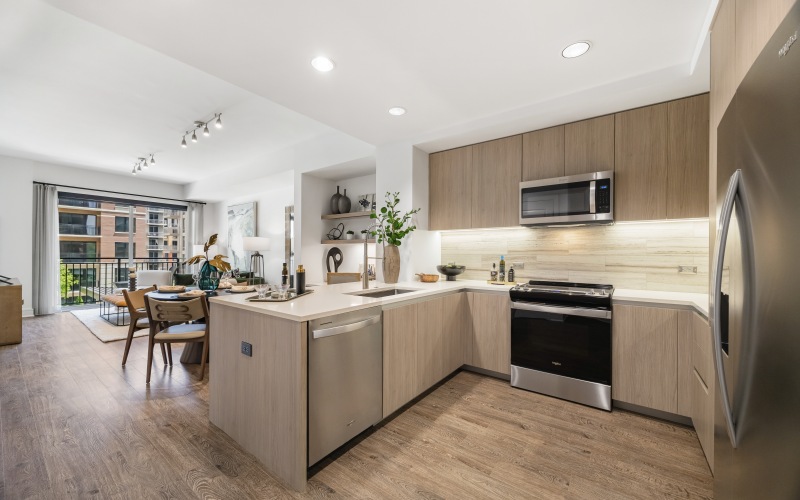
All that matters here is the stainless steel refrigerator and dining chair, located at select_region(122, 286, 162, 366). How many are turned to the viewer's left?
1

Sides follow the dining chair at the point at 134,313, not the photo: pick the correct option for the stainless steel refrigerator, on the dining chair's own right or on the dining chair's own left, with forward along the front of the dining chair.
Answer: on the dining chair's own right

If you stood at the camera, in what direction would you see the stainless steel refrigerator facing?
facing to the left of the viewer

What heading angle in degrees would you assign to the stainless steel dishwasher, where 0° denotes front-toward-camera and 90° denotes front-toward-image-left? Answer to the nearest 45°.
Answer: approximately 315°

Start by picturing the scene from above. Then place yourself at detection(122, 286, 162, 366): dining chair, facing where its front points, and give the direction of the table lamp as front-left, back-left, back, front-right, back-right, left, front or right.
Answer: front

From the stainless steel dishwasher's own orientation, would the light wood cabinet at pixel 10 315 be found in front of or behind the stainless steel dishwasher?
behind

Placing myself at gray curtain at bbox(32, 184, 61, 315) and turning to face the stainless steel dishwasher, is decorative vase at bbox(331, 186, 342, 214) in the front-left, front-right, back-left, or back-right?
front-left

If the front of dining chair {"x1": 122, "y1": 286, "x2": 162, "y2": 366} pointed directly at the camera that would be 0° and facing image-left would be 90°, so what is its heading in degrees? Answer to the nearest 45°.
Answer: approximately 225°

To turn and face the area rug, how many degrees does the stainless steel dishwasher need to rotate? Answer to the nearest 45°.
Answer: approximately 180°

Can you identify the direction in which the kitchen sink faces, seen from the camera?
facing the viewer and to the right of the viewer
